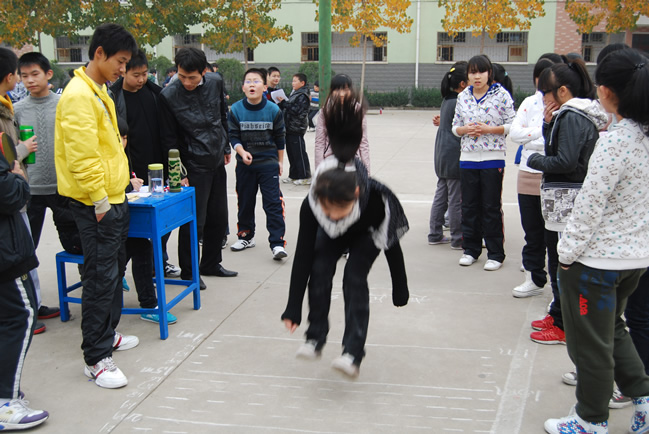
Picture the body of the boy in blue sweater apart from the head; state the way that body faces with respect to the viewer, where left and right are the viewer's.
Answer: facing the viewer

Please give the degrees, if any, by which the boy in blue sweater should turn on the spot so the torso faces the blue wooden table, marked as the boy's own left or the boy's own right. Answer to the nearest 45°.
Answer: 0° — they already face it

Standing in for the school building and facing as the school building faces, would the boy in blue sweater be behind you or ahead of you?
ahead

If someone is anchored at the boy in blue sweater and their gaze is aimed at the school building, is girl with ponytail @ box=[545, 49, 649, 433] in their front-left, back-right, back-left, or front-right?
back-right

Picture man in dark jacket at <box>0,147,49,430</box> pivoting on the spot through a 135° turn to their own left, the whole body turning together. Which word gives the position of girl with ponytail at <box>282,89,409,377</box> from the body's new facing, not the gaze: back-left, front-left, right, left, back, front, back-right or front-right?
back-right

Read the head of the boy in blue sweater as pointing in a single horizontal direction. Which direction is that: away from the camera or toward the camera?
toward the camera

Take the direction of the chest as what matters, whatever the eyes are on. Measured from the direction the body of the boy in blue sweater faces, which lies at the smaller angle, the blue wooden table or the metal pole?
the blue wooden table

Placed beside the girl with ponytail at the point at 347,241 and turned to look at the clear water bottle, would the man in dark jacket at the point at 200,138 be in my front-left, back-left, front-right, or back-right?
front-right

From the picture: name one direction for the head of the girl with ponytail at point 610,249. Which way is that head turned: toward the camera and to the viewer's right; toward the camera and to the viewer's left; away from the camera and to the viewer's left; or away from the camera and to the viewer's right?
away from the camera and to the viewer's left

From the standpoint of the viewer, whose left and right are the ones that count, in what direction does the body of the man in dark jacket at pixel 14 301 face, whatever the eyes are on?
facing to the right of the viewer
